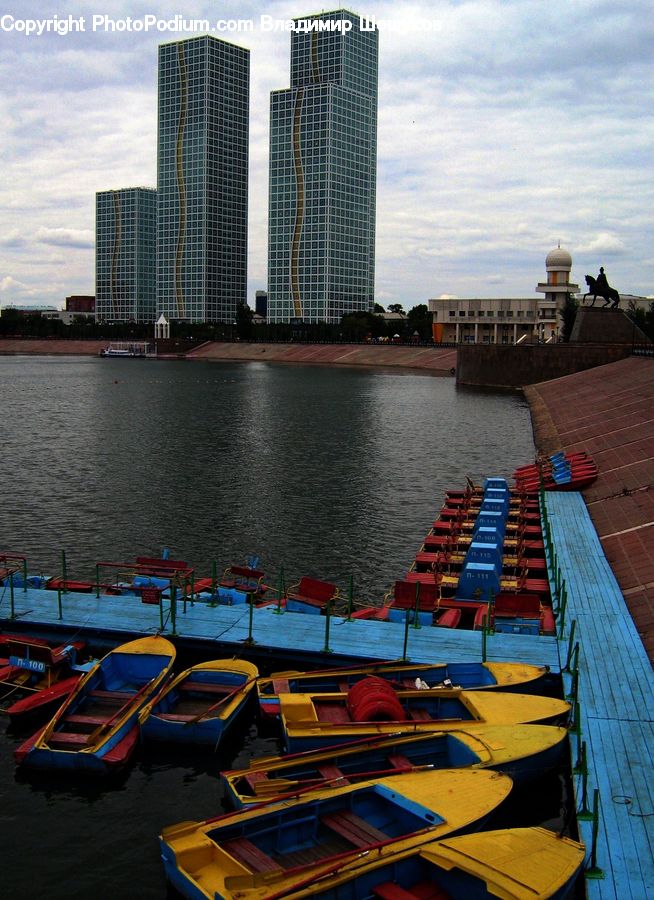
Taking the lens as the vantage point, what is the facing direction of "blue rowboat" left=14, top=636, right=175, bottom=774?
facing away from the viewer and to the right of the viewer

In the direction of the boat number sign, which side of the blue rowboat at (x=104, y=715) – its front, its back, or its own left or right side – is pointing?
left

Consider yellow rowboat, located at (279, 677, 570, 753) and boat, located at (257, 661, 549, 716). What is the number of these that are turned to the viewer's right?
2

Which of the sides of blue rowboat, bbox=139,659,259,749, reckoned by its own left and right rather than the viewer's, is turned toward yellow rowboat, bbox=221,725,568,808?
right

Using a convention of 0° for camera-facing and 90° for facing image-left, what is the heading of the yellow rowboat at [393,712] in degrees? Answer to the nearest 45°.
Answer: approximately 270°

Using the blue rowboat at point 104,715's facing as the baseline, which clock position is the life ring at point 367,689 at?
The life ring is roughly at 2 o'clock from the blue rowboat.

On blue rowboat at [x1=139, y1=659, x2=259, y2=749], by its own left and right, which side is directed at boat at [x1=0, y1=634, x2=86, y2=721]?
left

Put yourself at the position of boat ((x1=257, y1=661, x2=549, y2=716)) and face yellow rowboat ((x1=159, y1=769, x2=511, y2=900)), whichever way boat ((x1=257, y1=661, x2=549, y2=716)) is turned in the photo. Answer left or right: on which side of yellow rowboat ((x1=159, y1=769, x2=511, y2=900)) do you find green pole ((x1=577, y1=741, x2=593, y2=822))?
left

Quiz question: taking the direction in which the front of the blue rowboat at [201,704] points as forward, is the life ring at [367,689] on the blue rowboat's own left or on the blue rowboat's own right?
on the blue rowboat's own right

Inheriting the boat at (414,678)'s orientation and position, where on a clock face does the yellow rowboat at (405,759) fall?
The yellow rowboat is roughly at 3 o'clock from the boat.

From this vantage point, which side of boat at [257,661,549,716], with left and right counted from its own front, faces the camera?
right

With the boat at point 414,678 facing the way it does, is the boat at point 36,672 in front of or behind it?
behind

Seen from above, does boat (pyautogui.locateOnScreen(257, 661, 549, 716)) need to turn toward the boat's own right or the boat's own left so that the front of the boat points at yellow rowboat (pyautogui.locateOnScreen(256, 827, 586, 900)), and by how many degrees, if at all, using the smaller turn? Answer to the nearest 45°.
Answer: approximately 90° to the boat's own right
